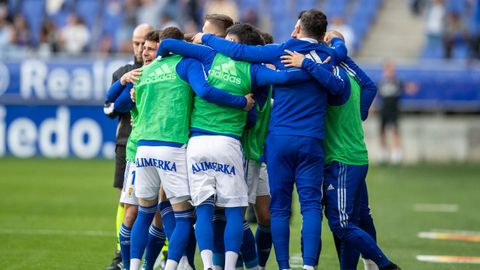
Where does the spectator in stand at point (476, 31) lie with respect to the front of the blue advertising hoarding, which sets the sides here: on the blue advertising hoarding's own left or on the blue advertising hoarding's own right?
on the blue advertising hoarding's own left

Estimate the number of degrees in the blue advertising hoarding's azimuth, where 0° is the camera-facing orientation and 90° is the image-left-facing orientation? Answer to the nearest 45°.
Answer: approximately 0°

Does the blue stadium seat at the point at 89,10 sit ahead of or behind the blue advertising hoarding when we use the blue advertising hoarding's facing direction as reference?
behind
